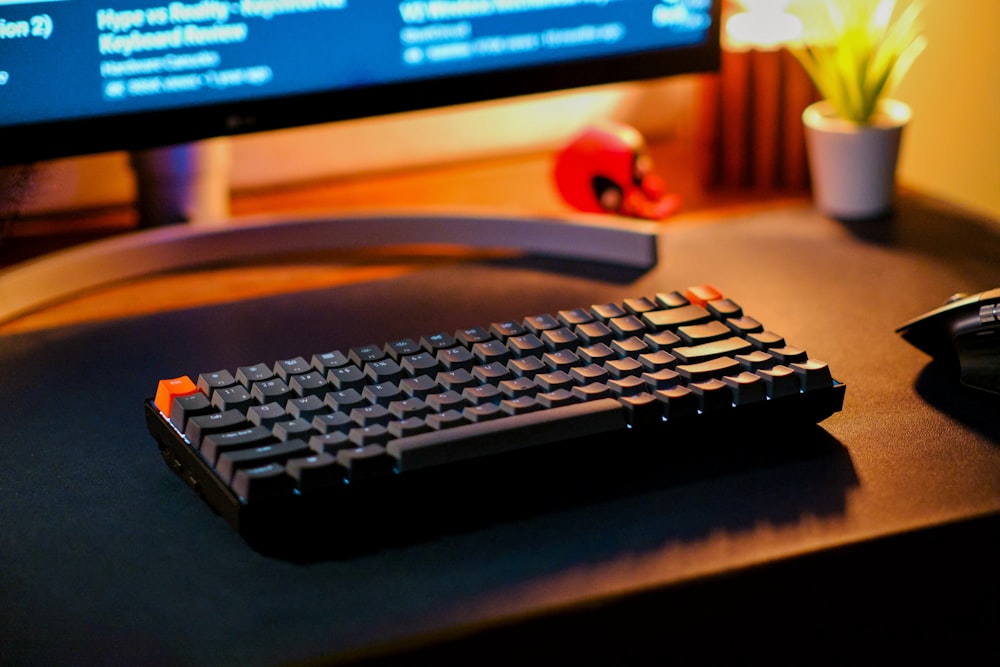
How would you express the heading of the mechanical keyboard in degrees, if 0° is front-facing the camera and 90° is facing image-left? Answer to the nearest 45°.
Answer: approximately 315°
